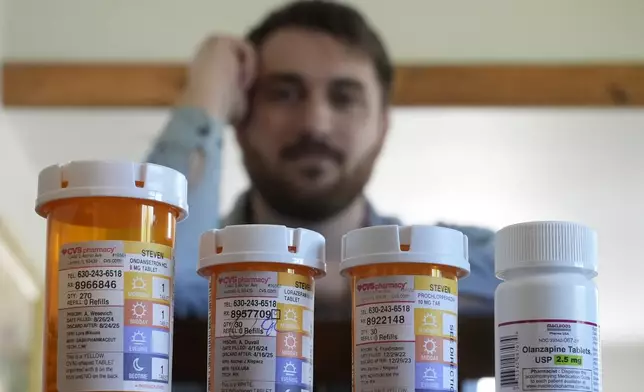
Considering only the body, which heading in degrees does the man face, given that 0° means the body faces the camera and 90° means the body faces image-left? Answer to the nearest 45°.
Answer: approximately 0°

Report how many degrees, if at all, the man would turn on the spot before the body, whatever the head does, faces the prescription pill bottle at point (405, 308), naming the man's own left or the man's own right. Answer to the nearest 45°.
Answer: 0° — they already face it

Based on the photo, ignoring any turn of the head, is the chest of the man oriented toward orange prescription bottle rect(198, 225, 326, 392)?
yes

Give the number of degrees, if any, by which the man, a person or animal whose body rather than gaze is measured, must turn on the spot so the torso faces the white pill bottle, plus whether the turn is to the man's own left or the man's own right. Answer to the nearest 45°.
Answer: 0° — they already face it
